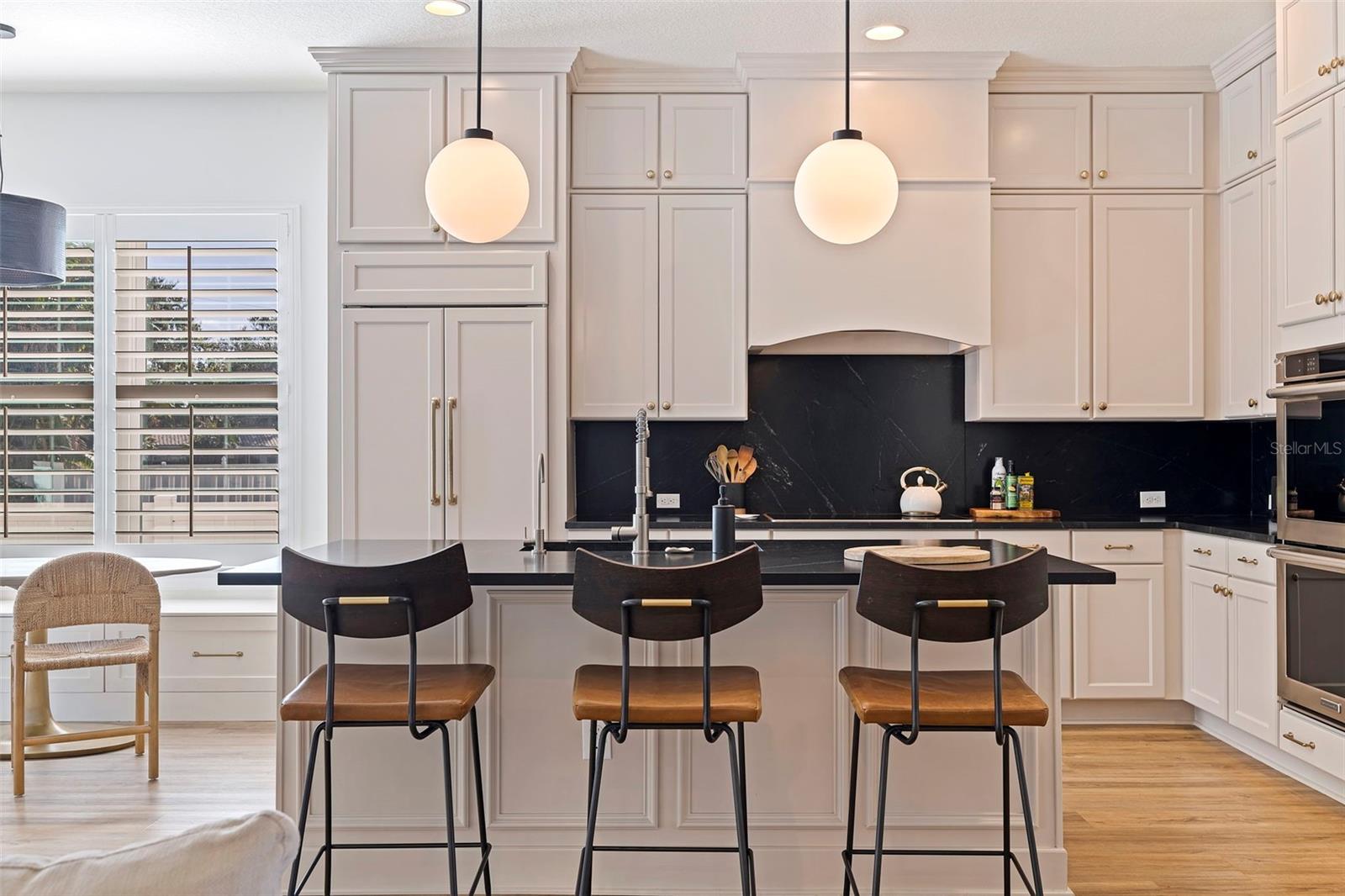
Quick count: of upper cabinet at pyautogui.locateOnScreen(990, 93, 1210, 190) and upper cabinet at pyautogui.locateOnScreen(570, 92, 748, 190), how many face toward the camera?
2

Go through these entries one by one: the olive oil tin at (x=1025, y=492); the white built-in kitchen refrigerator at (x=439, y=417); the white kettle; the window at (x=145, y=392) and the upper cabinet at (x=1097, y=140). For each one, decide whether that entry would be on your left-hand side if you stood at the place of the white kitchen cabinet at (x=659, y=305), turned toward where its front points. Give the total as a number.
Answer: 3

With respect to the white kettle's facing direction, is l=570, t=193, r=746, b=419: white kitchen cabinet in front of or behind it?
behind

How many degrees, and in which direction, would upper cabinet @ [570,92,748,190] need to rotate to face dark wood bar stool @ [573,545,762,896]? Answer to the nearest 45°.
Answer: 0° — it already faces it

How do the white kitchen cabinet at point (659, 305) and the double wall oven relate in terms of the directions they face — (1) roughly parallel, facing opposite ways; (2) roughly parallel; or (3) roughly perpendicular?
roughly perpendicular
